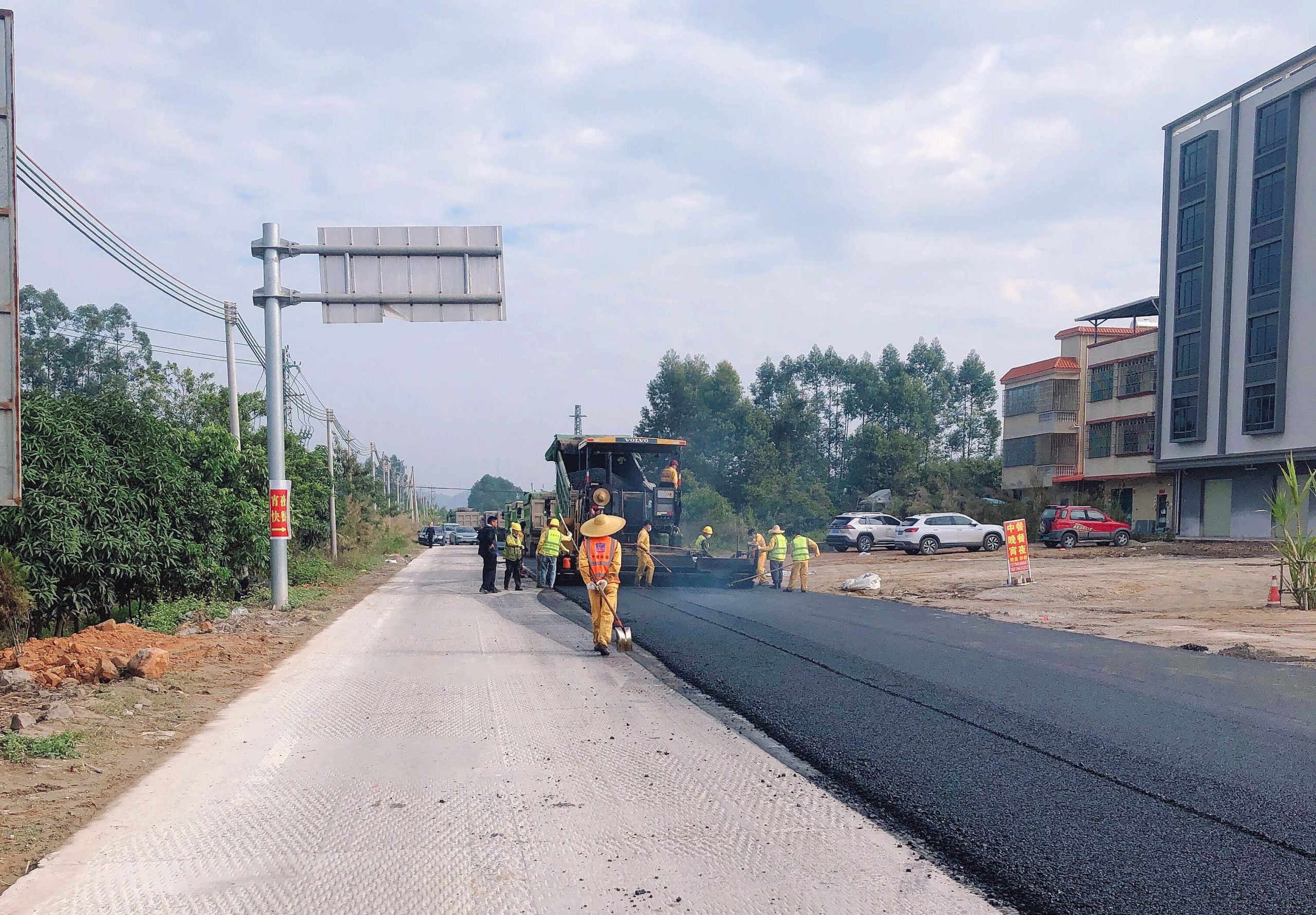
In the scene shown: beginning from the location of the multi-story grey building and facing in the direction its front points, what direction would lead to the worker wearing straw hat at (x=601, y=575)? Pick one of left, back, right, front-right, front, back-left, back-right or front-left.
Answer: front-left

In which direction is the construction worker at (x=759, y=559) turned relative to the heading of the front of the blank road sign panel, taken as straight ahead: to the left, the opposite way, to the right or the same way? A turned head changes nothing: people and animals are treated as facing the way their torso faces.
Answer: to the left

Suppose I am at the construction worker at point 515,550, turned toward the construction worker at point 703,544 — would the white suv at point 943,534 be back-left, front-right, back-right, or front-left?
front-left

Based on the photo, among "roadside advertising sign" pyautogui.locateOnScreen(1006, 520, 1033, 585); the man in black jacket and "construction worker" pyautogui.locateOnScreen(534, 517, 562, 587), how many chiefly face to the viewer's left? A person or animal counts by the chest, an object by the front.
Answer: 0

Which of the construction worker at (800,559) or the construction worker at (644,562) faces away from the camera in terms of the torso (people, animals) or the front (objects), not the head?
the construction worker at (800,559)

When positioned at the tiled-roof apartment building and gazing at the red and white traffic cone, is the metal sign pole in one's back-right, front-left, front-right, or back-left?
front-right

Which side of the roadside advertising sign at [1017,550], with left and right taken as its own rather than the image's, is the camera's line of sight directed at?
front

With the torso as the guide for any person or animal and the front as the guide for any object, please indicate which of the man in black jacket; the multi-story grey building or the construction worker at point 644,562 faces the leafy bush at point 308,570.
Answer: the multi-story grey building

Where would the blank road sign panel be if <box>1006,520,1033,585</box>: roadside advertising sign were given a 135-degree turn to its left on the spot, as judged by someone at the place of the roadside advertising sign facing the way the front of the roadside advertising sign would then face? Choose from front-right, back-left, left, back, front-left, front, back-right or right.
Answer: back
